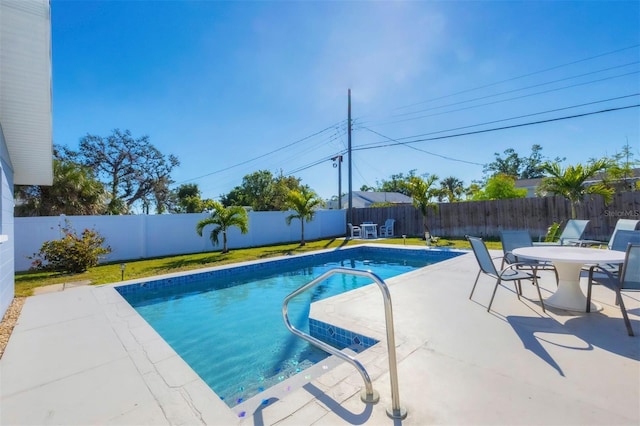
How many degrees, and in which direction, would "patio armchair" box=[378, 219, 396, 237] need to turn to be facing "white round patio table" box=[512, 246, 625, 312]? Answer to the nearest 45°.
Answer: approximately 45° to its left

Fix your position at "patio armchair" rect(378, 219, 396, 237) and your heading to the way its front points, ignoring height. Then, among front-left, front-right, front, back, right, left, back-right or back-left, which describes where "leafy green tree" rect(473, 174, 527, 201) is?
back

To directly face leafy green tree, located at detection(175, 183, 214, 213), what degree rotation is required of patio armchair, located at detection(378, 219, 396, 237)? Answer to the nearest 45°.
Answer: approximately 45° to its right

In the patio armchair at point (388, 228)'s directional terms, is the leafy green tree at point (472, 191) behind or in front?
behind

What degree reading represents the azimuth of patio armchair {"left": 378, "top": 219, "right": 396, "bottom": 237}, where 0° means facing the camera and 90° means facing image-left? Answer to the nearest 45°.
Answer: approximately 45°

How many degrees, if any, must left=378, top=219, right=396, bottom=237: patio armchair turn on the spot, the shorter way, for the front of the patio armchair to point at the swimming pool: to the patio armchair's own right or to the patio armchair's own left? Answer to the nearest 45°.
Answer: approximately 45° to the patio armchair's own left

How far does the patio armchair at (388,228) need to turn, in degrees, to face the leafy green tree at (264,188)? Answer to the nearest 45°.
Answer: approximately 90° to its right

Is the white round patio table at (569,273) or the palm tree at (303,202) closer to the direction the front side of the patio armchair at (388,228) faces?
the palm tree

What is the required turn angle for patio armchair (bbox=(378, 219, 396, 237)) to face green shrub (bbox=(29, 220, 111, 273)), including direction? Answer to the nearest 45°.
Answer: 0° — it already faces it

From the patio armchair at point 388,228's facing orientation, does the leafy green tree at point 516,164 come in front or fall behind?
behind

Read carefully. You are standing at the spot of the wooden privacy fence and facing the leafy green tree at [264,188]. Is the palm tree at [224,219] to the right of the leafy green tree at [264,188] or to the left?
left

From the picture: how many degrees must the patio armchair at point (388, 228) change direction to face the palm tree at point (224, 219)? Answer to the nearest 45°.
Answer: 0° — it already faces it
